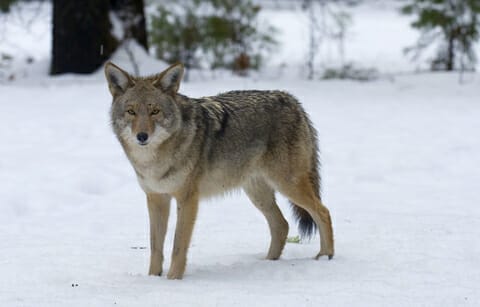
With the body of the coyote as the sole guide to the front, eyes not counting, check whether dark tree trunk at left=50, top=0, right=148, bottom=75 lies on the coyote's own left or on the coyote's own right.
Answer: on the coyote's own right

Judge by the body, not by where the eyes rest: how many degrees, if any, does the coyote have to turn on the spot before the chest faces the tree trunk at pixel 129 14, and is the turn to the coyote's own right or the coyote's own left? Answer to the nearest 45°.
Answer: approximately 135° to the coyote's own right

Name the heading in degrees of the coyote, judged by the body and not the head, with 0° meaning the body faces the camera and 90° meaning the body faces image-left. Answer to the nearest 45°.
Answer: approximately 45°

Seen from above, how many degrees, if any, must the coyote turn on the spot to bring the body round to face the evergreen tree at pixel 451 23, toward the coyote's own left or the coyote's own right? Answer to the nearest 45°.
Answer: approximately 180°

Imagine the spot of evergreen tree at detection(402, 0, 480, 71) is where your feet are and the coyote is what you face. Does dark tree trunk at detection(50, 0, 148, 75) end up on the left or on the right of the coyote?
right
